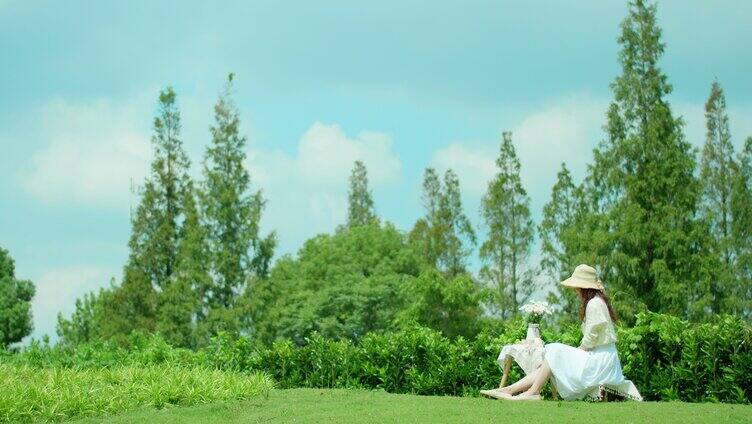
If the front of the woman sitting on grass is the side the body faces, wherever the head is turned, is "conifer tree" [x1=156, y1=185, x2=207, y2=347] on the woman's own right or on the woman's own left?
on the woman's own right

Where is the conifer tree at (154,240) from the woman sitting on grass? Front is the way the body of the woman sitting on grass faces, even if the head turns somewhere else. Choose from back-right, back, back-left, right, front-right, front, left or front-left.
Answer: front-right

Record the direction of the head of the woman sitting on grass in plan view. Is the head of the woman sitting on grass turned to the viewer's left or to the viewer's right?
to the viewer's left

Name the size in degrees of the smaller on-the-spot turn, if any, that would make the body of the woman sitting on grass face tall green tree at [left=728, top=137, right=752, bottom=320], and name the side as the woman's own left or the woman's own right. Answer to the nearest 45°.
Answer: approximately 90° to the woman's own right

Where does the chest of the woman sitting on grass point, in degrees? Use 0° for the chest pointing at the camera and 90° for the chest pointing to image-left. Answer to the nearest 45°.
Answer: approximately 90°

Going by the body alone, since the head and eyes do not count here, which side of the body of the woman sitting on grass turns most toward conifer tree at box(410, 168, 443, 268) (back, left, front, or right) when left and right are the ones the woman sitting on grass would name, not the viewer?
right
